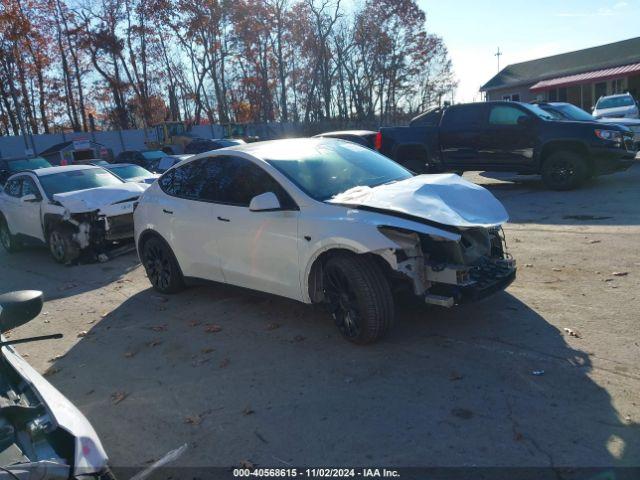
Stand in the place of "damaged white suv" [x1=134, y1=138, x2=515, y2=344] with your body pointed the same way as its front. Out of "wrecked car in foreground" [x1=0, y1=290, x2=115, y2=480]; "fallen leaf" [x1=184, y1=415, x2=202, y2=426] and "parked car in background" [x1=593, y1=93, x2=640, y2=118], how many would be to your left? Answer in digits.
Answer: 1

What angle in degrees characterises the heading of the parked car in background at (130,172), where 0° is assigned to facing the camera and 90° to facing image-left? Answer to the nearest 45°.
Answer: approximately 315°

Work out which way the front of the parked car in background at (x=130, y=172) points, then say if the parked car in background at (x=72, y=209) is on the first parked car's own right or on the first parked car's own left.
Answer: on the first parked car's own right

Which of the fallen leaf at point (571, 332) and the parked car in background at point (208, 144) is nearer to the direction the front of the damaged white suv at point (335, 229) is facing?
the fallen leaf

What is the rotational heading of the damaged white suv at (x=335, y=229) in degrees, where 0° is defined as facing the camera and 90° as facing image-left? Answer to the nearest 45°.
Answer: approximately 315°

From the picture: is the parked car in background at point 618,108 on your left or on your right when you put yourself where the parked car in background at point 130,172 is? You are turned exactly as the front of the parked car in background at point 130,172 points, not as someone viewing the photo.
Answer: on your left

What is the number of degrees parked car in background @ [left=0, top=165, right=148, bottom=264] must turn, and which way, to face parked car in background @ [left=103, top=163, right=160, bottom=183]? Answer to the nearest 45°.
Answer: approximately 135° to its left

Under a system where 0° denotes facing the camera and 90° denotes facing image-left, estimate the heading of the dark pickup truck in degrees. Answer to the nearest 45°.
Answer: approximately 315°

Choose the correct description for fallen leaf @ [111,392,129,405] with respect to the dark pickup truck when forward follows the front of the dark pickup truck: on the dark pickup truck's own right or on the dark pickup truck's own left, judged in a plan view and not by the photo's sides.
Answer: on the dark pickup truck's own right

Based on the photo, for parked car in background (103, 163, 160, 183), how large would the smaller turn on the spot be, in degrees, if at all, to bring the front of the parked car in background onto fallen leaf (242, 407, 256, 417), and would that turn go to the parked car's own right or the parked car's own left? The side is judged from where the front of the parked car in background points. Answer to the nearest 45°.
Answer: approximately 45° to the parked car's own right

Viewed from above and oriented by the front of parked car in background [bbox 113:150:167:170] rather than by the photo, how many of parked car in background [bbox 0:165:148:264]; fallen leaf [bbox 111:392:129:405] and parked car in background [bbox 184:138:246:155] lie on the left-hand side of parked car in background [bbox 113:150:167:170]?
1

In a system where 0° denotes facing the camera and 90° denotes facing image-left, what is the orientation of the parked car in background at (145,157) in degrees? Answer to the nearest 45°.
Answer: approximately 315°
